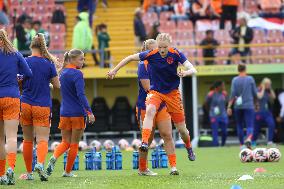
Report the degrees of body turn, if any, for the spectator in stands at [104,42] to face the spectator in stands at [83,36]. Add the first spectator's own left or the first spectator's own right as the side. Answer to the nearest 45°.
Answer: approximately 45° to the first spectator's own right

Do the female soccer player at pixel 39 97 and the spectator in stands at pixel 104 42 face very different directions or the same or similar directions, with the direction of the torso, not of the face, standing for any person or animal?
very different directions

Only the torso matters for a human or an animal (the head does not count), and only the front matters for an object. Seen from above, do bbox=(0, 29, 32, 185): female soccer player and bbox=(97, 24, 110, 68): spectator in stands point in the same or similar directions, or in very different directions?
very different directions

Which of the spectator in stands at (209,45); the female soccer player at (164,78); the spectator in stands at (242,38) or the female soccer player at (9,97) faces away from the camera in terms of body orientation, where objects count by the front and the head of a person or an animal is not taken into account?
the female soccer player at (9,97)

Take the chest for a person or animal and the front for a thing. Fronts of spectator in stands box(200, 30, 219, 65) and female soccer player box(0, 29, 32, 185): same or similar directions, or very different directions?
very different directions

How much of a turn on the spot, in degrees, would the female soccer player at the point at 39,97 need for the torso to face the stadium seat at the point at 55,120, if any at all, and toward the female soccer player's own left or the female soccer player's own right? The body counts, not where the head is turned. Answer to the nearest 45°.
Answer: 0° — they already face it

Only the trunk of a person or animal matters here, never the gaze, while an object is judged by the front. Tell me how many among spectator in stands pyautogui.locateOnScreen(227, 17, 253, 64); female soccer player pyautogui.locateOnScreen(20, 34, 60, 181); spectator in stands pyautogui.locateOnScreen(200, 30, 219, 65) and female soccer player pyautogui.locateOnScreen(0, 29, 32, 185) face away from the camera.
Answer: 2

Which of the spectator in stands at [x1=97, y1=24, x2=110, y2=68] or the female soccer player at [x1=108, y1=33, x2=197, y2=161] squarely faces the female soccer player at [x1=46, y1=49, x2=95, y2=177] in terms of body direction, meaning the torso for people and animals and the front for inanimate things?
the spectator in stands

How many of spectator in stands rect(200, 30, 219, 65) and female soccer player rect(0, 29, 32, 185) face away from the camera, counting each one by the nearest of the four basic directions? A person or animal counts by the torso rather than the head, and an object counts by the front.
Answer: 1

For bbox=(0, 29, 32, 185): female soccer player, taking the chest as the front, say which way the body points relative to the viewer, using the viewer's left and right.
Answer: facing away from the viewer

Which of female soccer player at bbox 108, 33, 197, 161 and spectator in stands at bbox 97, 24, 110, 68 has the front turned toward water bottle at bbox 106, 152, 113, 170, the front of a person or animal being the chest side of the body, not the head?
the spectator in stands

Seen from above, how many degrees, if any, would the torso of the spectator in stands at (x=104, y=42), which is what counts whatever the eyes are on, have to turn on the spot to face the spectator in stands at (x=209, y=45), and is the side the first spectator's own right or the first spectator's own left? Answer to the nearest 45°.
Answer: approximately 90° to the first spectator's own left
